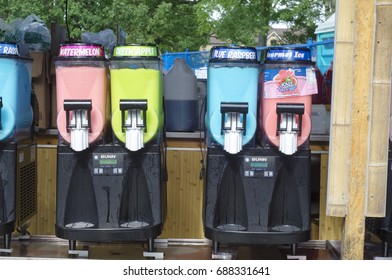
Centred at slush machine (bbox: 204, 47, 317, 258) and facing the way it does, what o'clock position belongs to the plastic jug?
The plastic jug is roughly at 5 o'clock from the slush machine.

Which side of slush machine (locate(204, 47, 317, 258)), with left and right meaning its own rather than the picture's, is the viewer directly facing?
front

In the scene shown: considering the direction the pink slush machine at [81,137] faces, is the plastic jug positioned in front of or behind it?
behind

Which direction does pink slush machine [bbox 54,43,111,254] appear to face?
toward the camera

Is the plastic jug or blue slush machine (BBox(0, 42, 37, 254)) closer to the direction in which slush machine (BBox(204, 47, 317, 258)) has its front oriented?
the blue slush machine

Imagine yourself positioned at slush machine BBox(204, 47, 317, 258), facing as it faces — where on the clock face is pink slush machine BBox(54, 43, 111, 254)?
The pink slush machine is roughly at 3 o'clock from the slush machine.

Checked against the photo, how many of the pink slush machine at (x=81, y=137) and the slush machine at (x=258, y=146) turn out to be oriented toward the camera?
2

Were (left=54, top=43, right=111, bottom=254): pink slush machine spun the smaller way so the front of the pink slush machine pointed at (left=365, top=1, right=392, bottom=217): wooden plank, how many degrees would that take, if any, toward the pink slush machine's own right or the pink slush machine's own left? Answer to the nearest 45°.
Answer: approximately 90° to the pink slush machine's own left
